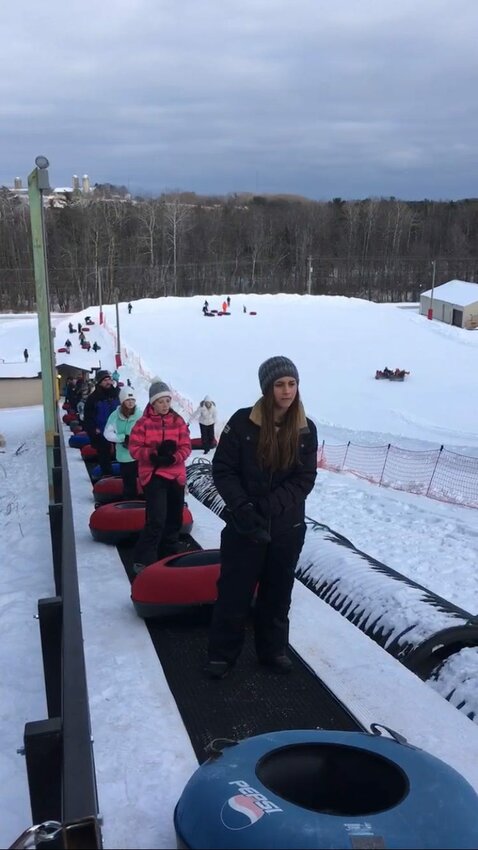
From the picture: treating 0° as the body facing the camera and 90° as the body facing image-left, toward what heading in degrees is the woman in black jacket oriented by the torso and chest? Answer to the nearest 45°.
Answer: approximately 0°

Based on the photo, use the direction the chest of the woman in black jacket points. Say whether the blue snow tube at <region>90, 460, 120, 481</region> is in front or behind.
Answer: behind

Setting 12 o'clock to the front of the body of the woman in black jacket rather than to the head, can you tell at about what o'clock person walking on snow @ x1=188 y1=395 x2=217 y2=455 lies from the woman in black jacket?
The person walking on snow is roughly at 6 o'clock from the woman in black jacket.

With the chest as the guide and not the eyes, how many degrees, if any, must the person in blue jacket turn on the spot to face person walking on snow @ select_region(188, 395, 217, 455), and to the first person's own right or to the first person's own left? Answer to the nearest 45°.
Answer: approximately 90° to the first person's own left

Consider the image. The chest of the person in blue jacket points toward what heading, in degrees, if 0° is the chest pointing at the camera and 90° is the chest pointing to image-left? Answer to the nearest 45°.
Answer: approximately 315°

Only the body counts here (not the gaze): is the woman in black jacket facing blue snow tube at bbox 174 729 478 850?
yes
